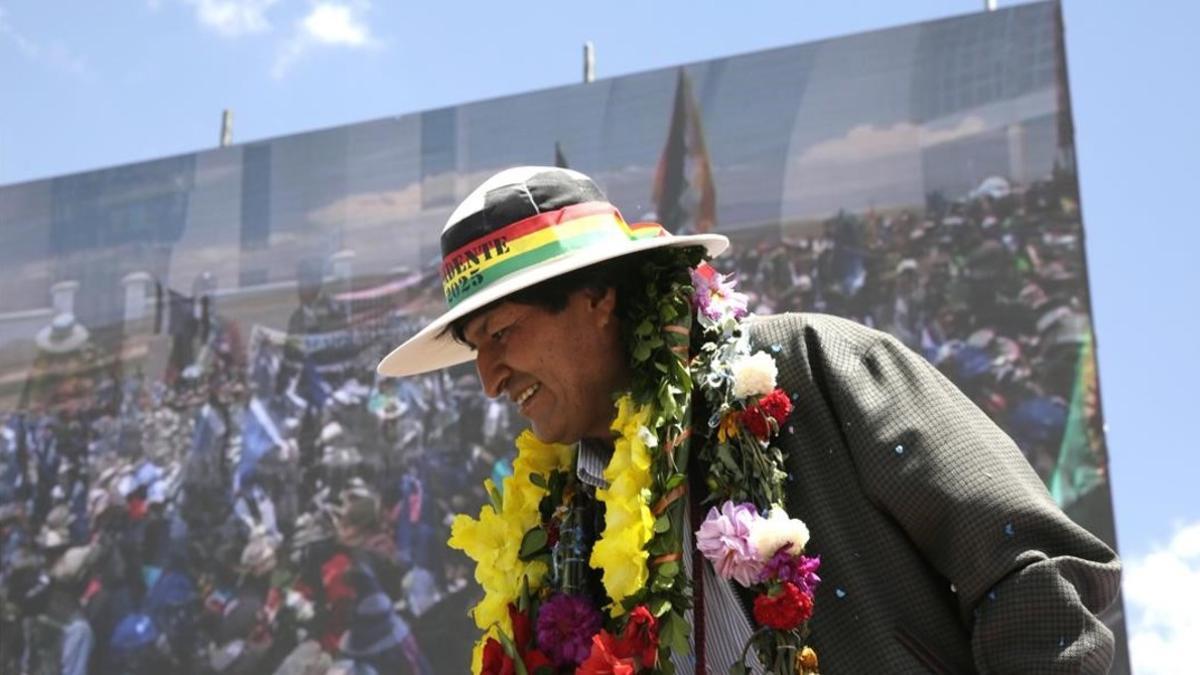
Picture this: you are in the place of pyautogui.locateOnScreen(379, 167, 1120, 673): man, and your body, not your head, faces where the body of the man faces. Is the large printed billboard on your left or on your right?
on your right

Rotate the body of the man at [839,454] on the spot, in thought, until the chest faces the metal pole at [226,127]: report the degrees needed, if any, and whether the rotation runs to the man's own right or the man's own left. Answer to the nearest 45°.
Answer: approximately 90° to the man's own right

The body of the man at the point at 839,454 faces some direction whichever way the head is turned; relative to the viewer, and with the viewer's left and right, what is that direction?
facing the viewer and to the left of the viewer

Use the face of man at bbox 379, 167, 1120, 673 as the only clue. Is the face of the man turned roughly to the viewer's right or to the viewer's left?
to the viewer's left
